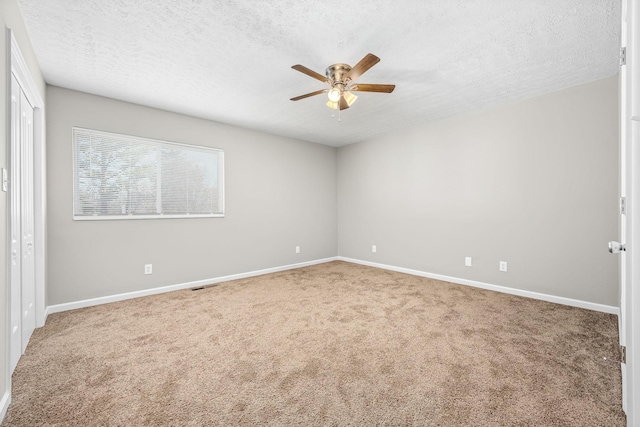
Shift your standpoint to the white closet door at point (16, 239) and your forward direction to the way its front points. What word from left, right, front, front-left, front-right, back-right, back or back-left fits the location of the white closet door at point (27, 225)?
left

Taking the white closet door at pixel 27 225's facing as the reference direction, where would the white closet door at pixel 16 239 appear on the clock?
the white closet door at pixel 16 239 is roughly at 3 o'clock from the white closet door at pixel 27 225.

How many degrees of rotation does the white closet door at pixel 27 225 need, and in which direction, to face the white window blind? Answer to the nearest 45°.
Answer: approximately 45° to its left

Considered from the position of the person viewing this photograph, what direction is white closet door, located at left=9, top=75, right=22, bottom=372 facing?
facing to the right of the viewer

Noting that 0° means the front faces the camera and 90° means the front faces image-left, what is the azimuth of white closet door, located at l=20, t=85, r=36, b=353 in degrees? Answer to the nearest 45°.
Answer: approximately 270°

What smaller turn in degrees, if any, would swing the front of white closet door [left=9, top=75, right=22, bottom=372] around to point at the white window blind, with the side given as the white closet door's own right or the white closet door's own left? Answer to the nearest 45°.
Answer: approximately 45° to the white closet door's own left

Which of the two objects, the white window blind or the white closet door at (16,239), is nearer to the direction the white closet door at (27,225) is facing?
the white window blind

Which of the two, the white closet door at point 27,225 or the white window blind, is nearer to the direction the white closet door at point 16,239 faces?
the white window blind

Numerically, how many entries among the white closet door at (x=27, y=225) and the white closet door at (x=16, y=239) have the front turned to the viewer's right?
2

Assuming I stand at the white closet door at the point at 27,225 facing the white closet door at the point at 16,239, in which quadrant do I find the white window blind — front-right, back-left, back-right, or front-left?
back-left
